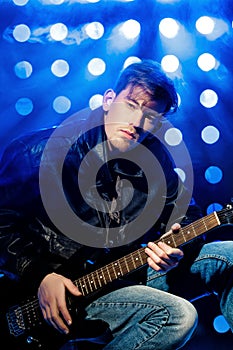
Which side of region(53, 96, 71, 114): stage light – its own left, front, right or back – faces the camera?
front

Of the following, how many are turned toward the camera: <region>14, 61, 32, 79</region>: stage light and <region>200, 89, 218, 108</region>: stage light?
2

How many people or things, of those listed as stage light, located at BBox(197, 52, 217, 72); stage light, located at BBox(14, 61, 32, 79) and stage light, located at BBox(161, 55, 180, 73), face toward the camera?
3

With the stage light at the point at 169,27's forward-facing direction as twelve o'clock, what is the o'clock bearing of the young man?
The young man is roughly at 1 o'clock from the stage light.

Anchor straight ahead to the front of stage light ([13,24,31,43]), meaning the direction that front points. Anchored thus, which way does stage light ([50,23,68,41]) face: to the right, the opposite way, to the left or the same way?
the same way

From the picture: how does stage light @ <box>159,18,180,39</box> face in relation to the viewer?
toward the camera

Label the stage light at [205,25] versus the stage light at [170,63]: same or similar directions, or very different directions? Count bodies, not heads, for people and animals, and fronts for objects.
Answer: same or similar directions

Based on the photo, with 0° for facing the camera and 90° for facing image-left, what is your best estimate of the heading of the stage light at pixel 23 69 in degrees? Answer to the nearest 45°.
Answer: approximately 0°

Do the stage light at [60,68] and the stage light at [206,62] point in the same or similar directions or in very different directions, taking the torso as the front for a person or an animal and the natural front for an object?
same or similar directions

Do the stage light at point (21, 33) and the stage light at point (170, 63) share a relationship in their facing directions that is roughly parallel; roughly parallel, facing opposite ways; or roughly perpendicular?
roughly parallel

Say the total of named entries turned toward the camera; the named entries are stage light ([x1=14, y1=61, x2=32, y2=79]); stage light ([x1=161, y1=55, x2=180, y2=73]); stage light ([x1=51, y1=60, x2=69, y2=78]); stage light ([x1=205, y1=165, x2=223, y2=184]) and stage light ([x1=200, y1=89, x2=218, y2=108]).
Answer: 5

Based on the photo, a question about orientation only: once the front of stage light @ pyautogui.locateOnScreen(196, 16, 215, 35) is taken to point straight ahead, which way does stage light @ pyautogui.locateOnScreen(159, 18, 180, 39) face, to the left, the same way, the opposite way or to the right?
the same way

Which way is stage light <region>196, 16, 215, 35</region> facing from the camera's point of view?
toward the camera
